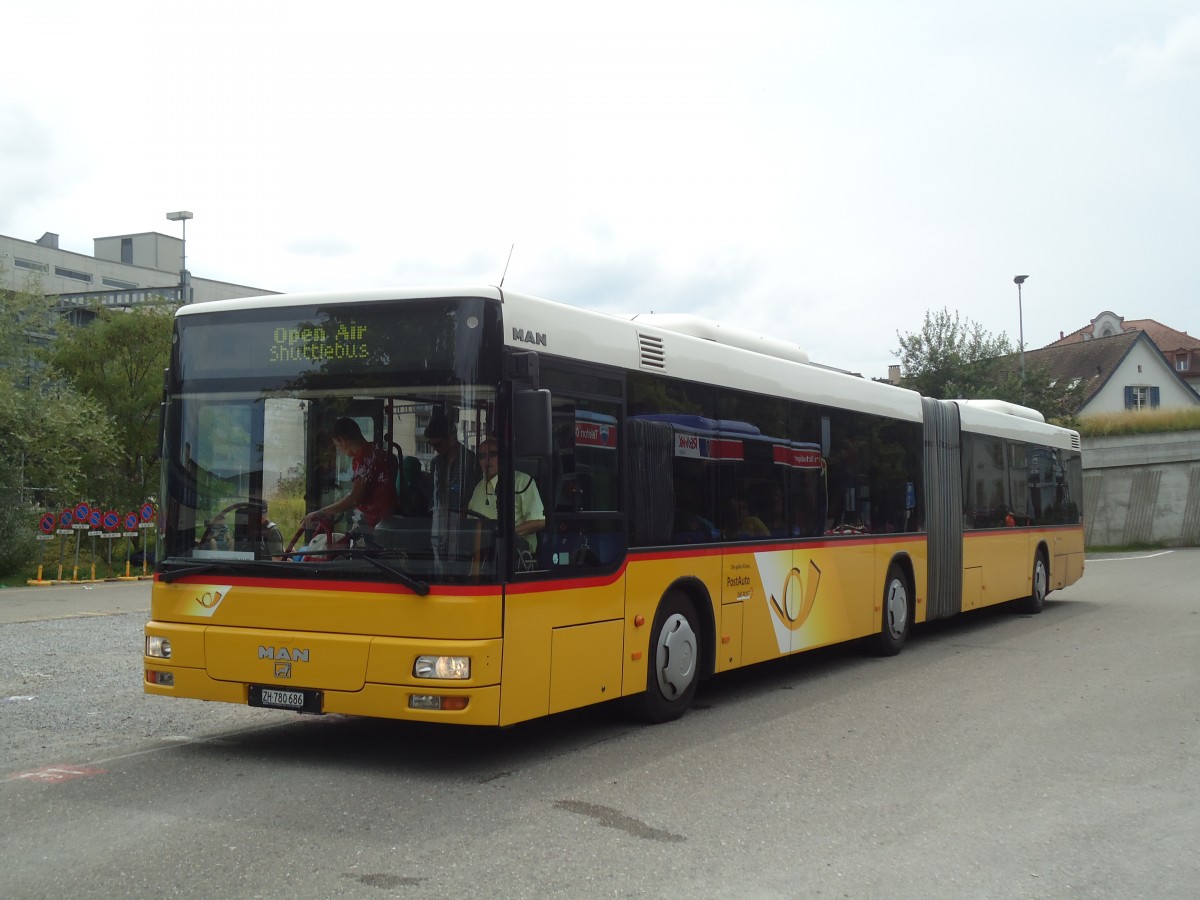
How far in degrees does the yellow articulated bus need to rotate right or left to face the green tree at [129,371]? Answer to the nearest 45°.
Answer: approximately 90° to its right

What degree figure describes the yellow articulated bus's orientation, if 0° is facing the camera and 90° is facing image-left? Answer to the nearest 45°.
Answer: approximately 45°

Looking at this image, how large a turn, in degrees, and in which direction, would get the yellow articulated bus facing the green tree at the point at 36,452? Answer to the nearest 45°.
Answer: approximately 90° to its right
